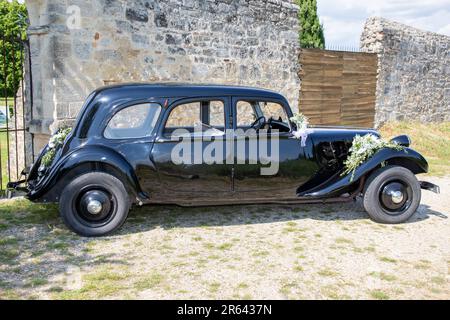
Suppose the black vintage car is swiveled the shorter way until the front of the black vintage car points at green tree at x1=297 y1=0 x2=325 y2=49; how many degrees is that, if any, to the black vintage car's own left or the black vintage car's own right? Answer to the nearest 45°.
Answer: approximately 90° to the black vintage car's own left

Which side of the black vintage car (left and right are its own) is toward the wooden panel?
left

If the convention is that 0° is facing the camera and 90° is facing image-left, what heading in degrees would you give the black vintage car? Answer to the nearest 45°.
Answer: approximately 270°
